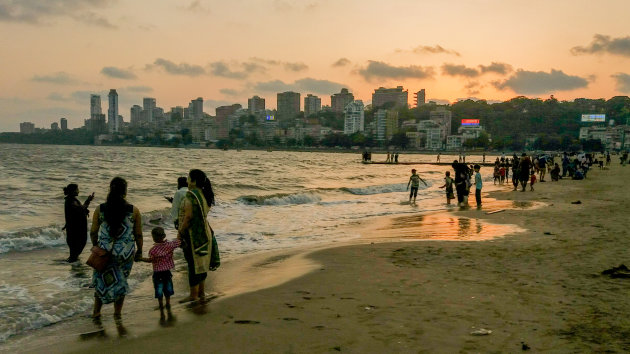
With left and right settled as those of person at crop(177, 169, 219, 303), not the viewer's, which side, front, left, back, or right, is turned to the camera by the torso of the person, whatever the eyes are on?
left

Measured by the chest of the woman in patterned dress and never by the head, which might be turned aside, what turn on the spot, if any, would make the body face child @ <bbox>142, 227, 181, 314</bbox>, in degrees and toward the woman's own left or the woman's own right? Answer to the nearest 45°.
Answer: approximately 45° to the woman's own right

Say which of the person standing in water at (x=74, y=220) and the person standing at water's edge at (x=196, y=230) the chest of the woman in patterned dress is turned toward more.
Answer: the person standing in water

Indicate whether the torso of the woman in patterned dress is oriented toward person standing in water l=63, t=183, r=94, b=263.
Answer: yes

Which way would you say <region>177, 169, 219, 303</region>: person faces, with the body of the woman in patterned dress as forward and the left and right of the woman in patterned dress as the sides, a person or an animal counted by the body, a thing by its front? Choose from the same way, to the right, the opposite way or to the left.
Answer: to the left

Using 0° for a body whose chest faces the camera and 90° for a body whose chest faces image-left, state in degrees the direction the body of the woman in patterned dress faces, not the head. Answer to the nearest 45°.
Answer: approximately 180°
